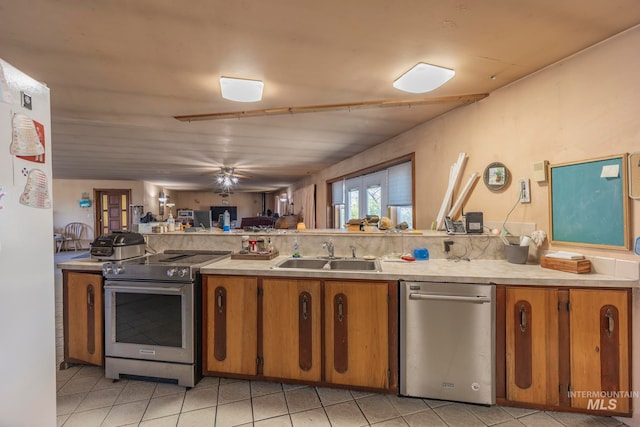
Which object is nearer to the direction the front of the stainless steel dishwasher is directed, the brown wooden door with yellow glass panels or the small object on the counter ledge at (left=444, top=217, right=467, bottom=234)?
the brown wooden door with yellow glass panels

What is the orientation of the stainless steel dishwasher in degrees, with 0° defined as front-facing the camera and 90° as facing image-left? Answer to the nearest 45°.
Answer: approximately 45°

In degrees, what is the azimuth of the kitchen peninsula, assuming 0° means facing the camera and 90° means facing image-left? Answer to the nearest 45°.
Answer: approximately 0°

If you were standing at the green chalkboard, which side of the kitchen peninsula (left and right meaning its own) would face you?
left

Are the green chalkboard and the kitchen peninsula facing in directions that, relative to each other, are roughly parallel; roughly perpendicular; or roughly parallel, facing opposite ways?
roughly perpendicular

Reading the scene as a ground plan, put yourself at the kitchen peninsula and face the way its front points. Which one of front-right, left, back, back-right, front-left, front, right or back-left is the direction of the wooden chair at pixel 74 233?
back-right
